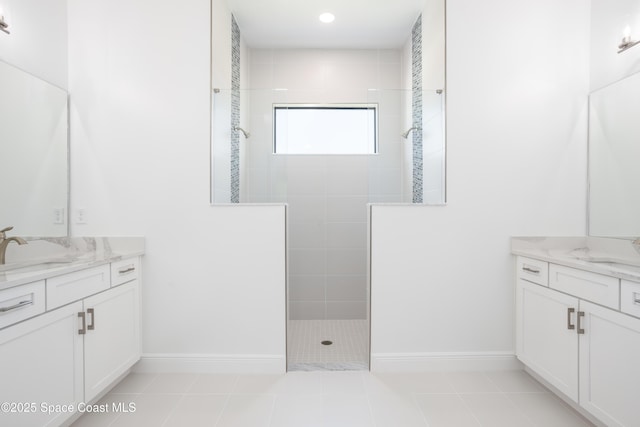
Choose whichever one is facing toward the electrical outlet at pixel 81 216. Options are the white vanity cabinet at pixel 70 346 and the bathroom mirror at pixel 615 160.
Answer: the bathroom mirror

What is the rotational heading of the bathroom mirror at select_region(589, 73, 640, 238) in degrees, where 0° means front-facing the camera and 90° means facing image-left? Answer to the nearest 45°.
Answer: approximately 45°

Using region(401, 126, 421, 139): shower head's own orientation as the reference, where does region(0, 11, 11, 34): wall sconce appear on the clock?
The wall sconce is roughly at 11 o'clock from the shower head.

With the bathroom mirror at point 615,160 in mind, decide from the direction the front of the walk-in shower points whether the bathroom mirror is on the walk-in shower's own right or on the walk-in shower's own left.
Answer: on the walk-in shower's own left

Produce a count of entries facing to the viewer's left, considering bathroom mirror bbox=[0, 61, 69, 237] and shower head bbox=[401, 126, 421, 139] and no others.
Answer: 1

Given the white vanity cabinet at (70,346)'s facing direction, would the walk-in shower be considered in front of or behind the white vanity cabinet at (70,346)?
in front

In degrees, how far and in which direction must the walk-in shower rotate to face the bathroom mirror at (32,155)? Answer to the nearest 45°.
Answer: approximately 90° to its right

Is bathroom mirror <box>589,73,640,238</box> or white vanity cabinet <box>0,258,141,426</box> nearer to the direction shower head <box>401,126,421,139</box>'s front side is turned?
the white vanity cabinet

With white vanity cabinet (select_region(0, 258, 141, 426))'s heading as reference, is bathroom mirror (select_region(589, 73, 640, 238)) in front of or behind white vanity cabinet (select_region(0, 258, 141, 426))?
in front

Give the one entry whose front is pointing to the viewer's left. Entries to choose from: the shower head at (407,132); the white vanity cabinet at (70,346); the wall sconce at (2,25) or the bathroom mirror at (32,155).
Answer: the shower head

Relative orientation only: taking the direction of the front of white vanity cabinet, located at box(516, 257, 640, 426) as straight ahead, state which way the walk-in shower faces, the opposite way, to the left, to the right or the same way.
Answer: to the left

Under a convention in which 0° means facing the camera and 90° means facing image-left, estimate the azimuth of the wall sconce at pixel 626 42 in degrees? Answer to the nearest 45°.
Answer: approximately 45°

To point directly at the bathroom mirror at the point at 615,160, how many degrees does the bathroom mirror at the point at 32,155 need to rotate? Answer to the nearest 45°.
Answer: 0° — it already faces it

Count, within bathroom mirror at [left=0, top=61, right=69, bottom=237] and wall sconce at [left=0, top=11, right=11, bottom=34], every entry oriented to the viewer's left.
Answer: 0

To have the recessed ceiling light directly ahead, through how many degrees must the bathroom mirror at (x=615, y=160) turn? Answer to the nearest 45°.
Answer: approximately 45° to its right

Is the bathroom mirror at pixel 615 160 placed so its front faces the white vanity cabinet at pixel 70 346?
yes
